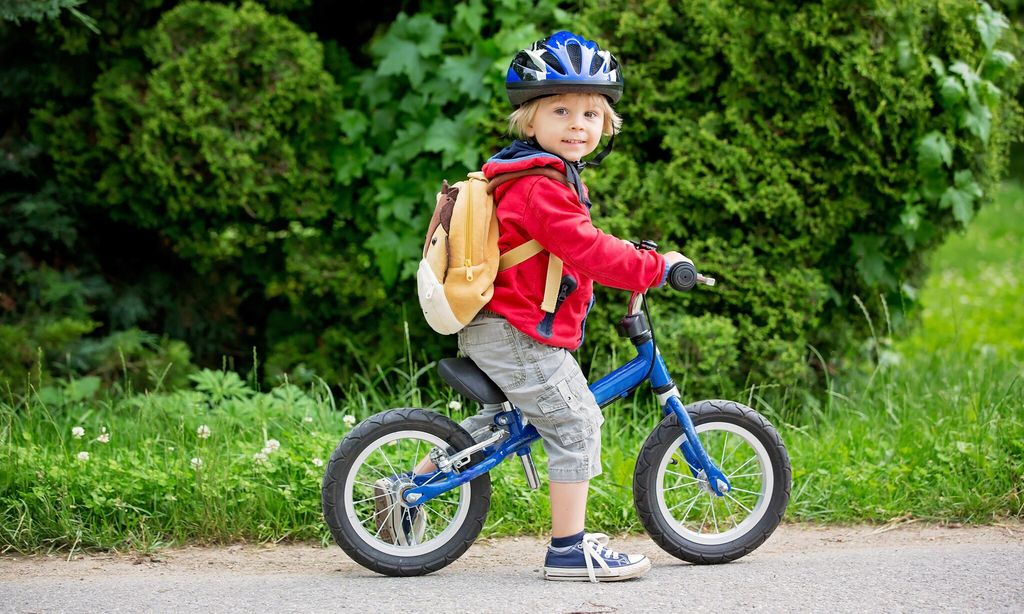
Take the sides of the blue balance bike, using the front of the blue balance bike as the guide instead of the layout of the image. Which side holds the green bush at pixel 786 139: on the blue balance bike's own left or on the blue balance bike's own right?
on the blue balance bike's own left

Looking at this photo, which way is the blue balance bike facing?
to the viewer's right

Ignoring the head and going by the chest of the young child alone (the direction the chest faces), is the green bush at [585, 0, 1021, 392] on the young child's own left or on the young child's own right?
on the young child's own left

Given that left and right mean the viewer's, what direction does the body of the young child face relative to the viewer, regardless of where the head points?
facing to the right of the viewer
